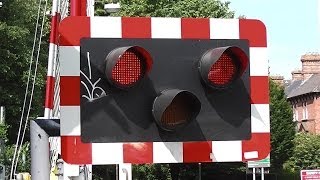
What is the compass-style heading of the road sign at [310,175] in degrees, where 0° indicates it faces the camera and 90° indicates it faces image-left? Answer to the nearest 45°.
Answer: approximately 0°

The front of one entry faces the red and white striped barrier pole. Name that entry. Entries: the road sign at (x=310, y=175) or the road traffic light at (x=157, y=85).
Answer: the road sign at (x=310, y=175)

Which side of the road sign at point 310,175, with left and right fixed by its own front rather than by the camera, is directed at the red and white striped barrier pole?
front

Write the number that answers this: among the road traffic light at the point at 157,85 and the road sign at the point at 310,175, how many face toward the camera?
2

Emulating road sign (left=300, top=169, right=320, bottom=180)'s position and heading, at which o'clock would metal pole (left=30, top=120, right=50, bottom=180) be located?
The metal pole is roughly at 12 o'clock from the road sign.

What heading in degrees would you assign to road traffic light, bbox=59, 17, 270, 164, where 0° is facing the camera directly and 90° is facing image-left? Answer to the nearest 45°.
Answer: approximately 0°

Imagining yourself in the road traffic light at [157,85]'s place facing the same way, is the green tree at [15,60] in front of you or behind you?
behind
